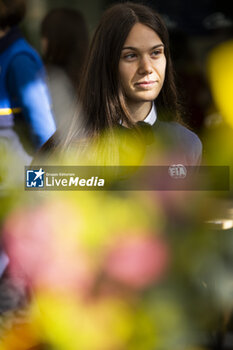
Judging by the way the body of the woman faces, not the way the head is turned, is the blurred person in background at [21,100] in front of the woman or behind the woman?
behind

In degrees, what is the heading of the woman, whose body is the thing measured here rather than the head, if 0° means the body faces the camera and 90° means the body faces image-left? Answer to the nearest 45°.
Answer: approximately 315°
